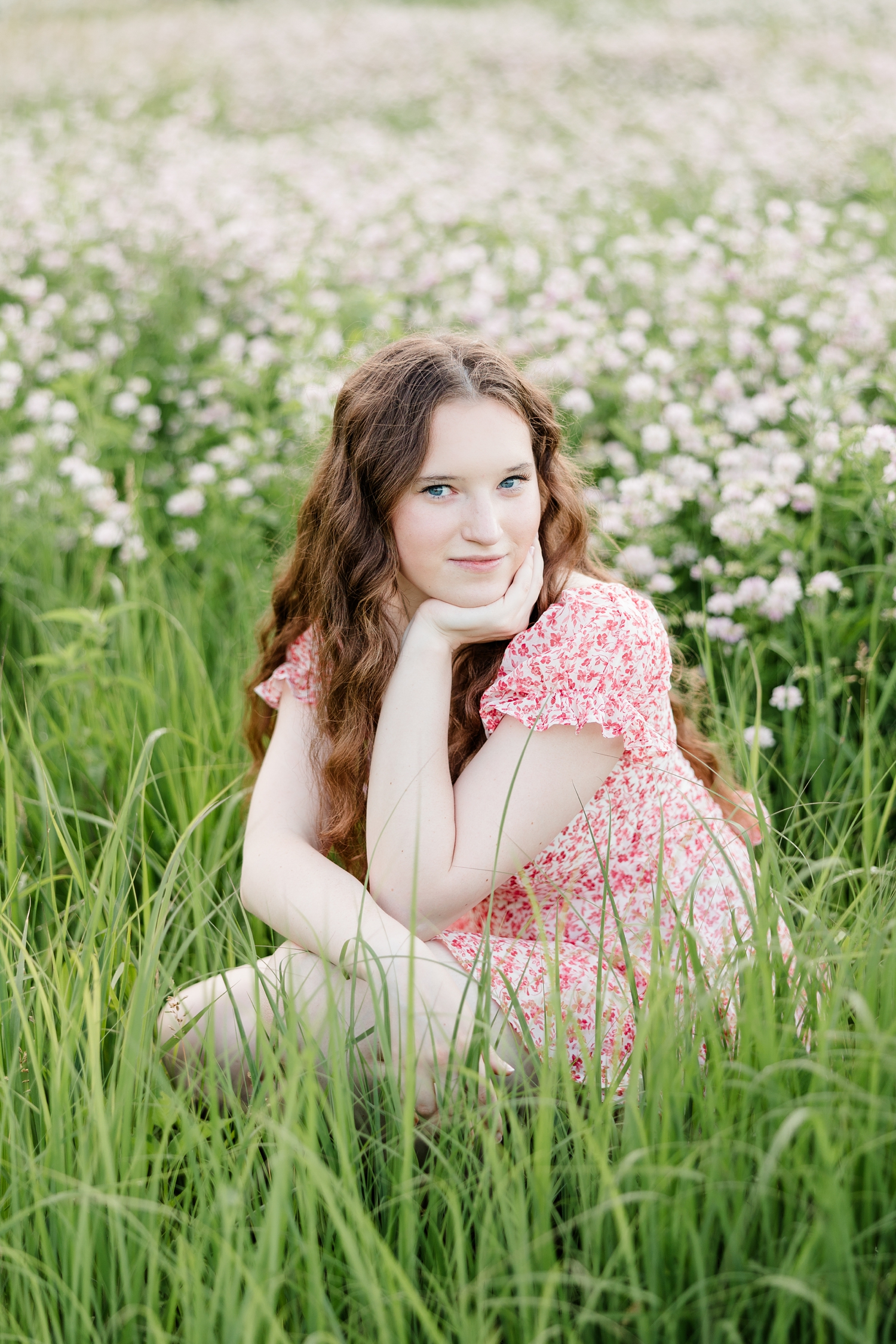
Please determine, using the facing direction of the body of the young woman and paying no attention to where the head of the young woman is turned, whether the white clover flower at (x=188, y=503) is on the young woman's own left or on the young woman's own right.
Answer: on the young woman's own right

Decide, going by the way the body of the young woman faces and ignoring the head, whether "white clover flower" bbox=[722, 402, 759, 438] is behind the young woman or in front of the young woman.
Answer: behind

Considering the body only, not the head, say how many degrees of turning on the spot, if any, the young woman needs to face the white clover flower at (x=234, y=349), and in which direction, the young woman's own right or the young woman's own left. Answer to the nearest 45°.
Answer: approximately 135° to the young woman's own right

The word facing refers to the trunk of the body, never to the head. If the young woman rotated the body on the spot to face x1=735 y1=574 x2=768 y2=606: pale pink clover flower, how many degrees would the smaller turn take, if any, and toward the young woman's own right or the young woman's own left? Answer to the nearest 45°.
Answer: approximately 180°

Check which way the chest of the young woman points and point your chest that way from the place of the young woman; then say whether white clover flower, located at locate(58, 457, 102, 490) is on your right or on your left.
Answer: on your right

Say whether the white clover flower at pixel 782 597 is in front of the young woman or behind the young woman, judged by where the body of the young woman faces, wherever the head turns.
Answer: behind

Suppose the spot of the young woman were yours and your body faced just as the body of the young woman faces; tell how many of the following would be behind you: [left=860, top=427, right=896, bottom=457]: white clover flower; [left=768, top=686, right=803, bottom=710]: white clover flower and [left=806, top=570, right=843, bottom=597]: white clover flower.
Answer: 3

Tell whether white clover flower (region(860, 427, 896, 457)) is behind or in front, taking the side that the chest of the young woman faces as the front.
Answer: behind

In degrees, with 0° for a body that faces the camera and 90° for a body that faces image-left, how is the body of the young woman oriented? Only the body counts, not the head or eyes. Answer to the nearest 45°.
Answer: approximately 45°

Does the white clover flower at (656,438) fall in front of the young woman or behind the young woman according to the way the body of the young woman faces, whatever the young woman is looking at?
behind

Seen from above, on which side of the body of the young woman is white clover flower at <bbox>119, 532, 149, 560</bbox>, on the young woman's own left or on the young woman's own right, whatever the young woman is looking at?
on the young woman's own right
